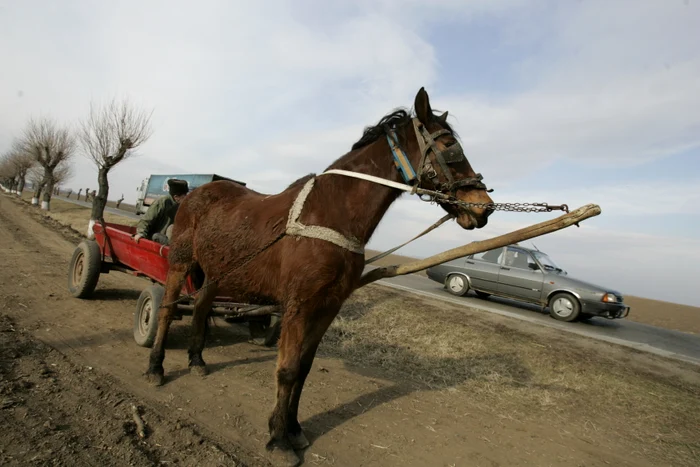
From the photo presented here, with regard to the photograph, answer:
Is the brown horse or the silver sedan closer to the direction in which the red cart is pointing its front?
the brown horse

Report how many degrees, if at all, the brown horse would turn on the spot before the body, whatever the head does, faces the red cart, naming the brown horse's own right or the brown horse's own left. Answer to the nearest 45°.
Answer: approximately 180°

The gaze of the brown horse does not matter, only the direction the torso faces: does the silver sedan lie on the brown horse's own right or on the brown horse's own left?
on the brown horse's own left

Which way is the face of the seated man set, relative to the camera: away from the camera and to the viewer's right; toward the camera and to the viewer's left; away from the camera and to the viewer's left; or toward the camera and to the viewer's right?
toward the camera and to the viewer's right

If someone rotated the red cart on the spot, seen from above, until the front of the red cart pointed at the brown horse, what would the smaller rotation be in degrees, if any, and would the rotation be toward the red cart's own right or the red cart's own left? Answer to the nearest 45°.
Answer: approximately 45° to the red cart's own right

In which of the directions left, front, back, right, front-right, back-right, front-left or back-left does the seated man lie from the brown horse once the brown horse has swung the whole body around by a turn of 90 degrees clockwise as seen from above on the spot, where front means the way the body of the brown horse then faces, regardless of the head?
right

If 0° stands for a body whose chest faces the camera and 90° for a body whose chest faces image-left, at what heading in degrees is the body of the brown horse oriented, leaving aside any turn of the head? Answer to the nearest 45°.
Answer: approximately 315°

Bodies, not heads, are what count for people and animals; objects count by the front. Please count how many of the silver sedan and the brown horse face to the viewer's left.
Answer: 0

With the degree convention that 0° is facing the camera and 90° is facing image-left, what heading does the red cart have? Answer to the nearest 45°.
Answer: approximately 315°
